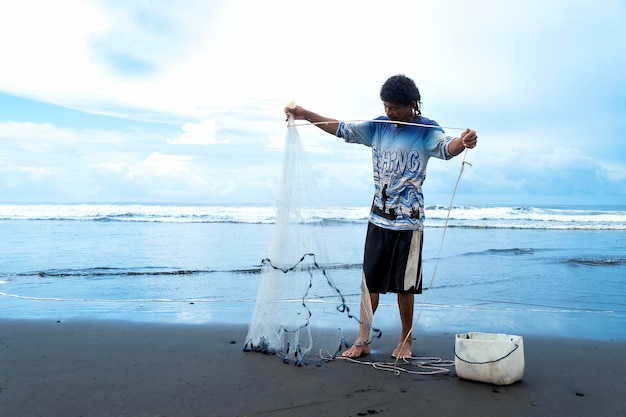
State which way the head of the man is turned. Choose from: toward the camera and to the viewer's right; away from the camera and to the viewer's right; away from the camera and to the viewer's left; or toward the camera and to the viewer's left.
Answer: toward the camera and to the viewer's left

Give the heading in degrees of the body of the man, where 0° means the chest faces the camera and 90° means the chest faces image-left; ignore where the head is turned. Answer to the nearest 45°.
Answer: approximately 45°
